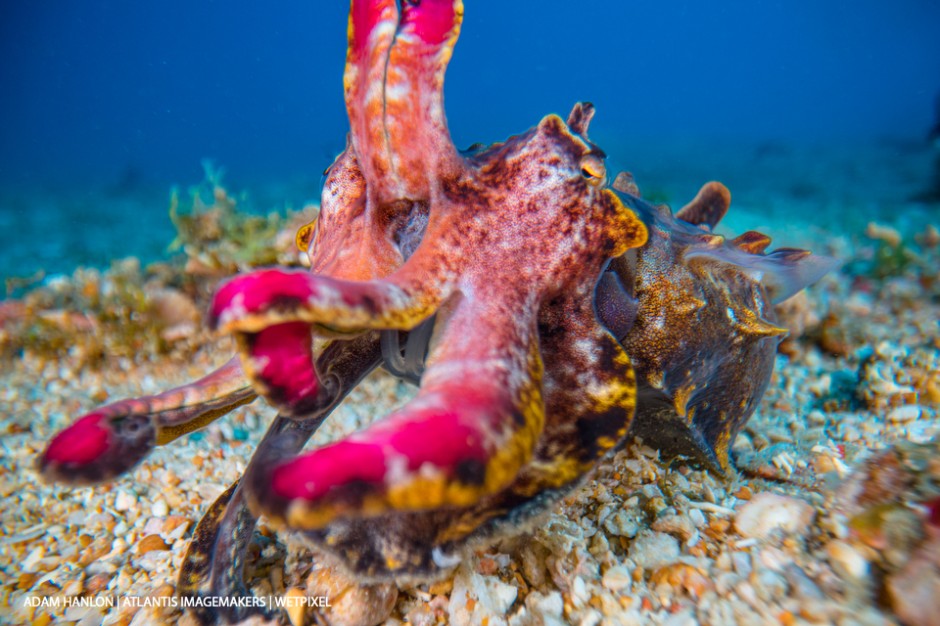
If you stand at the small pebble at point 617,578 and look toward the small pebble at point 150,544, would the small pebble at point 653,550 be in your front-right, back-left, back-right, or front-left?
back-right

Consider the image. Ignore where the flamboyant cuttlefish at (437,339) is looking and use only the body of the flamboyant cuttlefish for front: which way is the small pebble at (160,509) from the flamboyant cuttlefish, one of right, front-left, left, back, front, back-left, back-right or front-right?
right

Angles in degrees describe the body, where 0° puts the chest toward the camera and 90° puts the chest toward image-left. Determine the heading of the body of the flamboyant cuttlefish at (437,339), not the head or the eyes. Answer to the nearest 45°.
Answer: approximately 45°
